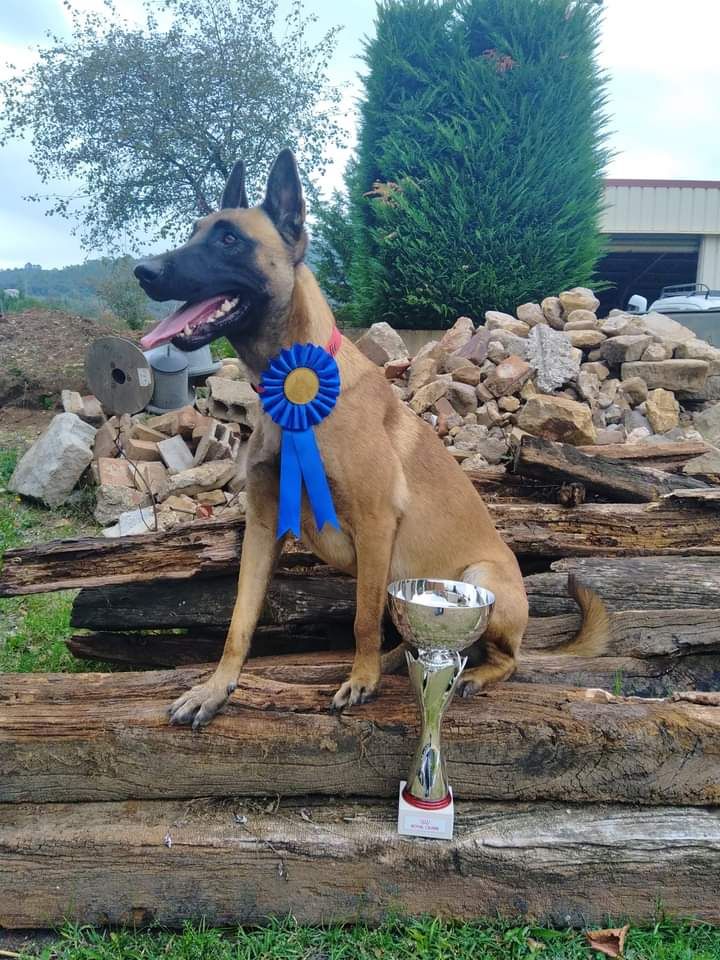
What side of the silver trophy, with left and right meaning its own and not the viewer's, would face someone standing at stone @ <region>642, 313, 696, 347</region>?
back

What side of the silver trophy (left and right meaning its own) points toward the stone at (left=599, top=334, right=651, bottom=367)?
back

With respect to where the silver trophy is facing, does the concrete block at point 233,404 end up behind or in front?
behind

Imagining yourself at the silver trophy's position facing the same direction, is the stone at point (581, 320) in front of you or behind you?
behind

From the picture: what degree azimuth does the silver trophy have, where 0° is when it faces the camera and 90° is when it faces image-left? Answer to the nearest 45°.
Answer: approximately 0°

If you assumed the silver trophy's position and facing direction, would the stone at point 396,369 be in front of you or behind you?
behind

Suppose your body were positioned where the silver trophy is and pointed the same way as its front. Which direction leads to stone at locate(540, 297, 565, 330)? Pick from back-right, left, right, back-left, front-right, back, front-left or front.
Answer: back

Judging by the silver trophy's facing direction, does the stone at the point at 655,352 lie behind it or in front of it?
behind

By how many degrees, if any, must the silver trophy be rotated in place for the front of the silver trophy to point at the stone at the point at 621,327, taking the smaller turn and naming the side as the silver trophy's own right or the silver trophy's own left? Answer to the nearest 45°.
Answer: approximately 180°

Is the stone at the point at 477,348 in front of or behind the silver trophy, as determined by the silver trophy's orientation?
behind

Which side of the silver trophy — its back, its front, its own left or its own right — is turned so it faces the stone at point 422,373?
back

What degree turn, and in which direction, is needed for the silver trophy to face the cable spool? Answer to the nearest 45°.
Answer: approximately 135° to its right
